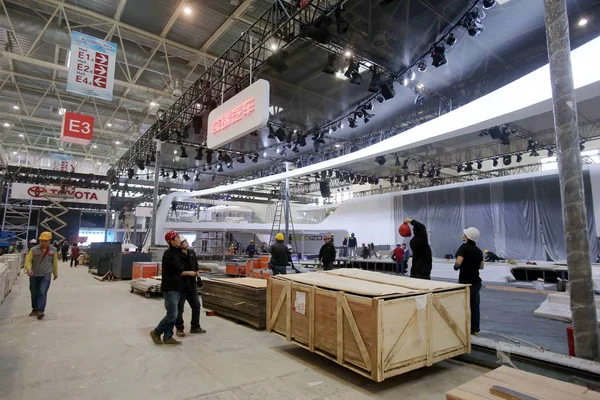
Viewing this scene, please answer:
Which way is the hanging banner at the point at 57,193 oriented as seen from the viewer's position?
toward the camera

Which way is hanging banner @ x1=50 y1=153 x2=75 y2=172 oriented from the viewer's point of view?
toward the camera

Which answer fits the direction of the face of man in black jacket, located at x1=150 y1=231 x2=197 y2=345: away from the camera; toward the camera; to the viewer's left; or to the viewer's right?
to the viewer's right

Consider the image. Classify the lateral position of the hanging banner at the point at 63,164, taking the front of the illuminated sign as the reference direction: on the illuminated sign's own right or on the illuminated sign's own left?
on the illuminated sign's own right

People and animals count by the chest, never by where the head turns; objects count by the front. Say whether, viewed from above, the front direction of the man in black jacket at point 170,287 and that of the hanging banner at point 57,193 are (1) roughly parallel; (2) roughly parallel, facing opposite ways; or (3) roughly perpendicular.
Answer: roughly perpendicular

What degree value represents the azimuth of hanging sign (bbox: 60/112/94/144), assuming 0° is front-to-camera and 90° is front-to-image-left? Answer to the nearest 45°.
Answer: approximately 0°

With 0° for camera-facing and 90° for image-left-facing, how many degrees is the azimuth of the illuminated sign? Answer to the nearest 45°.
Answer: approximately 45°

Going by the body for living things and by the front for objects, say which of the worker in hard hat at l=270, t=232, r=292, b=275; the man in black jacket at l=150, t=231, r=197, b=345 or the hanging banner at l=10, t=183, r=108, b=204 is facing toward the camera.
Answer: the hanging banner

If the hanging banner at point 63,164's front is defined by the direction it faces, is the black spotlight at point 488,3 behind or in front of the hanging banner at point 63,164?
in front

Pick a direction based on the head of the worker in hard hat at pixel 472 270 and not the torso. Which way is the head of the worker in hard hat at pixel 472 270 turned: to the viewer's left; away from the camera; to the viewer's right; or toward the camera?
to the viewer's left

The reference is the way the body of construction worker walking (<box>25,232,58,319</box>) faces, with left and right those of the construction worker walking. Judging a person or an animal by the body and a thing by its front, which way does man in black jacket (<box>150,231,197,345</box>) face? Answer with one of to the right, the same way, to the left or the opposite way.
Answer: to the left
